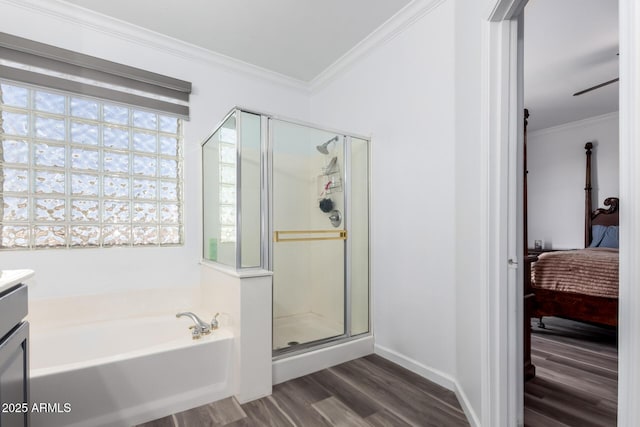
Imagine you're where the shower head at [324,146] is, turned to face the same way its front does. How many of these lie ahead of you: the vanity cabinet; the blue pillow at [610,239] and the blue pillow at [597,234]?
1

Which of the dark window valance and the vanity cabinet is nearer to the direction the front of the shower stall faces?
the vanity cabinet

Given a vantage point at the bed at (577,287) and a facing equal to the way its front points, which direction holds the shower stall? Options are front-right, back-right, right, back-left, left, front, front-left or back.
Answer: front

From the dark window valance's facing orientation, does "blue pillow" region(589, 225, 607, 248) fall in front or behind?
in front

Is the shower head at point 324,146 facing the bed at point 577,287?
no

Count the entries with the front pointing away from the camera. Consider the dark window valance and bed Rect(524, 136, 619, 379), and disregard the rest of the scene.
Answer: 0

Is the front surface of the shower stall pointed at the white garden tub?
no

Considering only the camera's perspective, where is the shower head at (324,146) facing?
facing the viewer and to the left of the viewer

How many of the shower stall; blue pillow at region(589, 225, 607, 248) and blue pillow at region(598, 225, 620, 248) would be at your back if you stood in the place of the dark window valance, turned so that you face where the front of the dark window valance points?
0

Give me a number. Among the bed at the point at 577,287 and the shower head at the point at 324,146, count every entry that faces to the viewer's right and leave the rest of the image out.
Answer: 0

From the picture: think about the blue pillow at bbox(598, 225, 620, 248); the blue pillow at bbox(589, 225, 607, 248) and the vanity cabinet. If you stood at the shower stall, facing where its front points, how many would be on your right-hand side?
1

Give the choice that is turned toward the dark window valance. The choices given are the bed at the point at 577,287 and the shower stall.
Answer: the bed

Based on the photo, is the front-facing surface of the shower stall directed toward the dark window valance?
no

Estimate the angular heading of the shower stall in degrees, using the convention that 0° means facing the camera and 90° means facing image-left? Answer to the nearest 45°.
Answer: approximately 315°

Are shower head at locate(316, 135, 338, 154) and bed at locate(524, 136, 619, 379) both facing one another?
no
